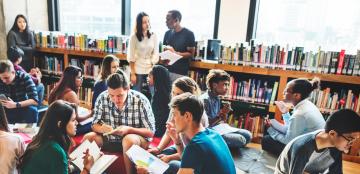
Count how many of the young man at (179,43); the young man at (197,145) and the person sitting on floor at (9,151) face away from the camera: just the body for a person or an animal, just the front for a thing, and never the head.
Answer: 1

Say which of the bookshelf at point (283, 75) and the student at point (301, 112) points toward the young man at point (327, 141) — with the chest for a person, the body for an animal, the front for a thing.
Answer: the bookshelf

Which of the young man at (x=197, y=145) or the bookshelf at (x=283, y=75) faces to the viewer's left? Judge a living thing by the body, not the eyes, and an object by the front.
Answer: the young man

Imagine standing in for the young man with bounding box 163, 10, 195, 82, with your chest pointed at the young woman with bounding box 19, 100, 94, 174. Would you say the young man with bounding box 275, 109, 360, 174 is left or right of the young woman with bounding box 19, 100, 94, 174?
left

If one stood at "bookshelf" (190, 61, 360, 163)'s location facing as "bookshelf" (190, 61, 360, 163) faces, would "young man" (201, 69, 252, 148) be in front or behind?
in front

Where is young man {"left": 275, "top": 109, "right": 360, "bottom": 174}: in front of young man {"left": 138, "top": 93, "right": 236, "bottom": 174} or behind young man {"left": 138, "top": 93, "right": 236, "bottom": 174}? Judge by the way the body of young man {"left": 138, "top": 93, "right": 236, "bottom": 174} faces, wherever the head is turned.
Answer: behind

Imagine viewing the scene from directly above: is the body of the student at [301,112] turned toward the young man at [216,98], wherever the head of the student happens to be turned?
yes

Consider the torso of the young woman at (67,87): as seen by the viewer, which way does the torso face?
to the viewer's right

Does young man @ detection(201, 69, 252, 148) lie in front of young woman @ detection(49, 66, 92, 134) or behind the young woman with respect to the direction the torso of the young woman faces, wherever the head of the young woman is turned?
in front

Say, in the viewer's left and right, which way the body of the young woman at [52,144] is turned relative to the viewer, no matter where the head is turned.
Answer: facing to the right of the viewer

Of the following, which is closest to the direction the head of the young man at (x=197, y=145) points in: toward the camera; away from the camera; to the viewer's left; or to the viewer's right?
to the viewer's left

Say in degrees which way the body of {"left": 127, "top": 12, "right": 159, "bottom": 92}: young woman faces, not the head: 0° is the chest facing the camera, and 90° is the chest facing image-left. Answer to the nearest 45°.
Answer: approximately 315°
